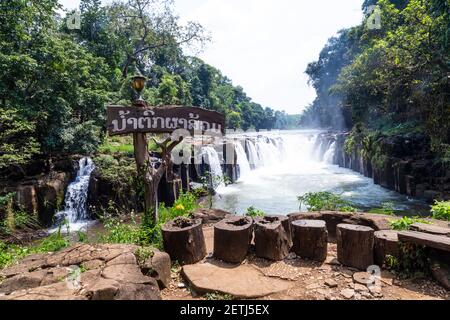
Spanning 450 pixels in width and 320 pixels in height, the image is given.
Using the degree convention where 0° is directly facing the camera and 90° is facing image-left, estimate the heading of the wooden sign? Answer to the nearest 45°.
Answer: approximately 0°

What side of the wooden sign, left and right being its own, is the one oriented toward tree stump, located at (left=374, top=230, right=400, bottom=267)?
left

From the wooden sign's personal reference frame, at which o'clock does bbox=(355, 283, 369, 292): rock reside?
The rock is roughly at 10 o'clock from the wooden sign.

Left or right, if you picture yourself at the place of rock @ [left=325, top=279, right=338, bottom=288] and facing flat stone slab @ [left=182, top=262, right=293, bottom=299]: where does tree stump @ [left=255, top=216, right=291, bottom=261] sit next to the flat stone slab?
right

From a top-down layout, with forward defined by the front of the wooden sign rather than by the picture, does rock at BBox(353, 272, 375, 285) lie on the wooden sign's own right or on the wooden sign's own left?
on the wooden sign's own left
